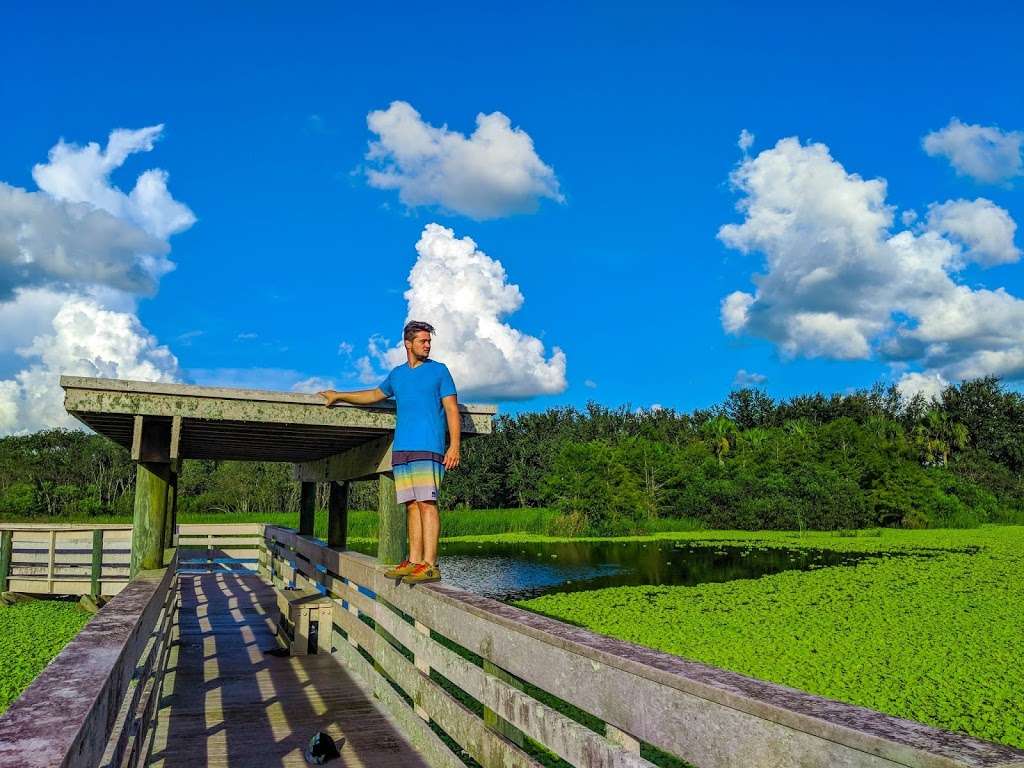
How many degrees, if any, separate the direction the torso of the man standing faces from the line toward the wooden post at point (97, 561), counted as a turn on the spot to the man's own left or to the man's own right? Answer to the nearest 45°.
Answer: approximately 90° to the man's own right

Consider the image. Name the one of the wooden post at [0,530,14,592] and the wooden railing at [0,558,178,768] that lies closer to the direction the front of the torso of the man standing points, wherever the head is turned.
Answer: the wooden railing

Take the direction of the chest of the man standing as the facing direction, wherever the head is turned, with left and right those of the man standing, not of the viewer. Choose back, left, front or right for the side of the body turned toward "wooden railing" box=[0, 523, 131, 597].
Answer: right

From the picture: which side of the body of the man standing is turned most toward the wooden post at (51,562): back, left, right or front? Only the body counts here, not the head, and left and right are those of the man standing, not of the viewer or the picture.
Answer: right

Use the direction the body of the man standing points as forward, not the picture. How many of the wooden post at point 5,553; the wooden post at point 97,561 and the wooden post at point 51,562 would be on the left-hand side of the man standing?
0

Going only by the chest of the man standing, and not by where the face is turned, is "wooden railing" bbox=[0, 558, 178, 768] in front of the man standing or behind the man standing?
in front

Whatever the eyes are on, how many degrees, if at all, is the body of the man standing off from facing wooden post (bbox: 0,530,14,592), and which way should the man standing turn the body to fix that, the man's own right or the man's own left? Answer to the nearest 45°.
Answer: approximately 90° to the man's own right

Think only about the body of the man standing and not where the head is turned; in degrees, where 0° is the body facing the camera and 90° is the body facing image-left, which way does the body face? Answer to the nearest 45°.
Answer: approximately 45°
